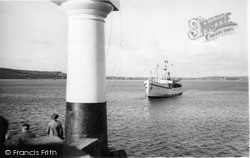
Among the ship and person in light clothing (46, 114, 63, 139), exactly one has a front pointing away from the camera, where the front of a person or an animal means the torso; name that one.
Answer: the person in light clothing

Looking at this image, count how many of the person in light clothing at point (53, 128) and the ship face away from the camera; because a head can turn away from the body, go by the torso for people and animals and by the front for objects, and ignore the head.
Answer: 1

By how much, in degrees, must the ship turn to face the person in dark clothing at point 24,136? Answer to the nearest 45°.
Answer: approximately 45° to its left

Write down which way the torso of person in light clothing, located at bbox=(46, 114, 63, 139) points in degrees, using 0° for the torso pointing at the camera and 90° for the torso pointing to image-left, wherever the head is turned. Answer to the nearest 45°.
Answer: approximately 180°

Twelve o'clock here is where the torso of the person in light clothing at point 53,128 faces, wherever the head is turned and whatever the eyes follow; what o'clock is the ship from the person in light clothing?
The ship is roughly at 1 o'clock from the person in light clothing.
